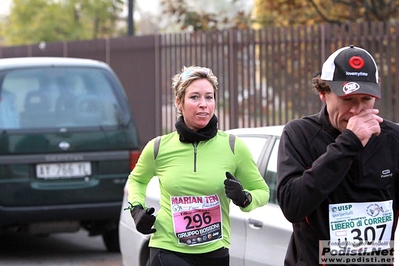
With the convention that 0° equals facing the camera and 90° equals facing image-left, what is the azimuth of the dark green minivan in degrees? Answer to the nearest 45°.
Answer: approximately 180°

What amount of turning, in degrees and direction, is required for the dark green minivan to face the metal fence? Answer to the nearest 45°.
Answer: approximately 45° to its right

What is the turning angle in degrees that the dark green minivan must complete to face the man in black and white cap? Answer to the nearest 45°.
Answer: approximately 180°

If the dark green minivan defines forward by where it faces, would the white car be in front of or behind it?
behind

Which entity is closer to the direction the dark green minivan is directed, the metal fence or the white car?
the metal fence

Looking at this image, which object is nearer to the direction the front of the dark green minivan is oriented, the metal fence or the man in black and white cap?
the metal fence
